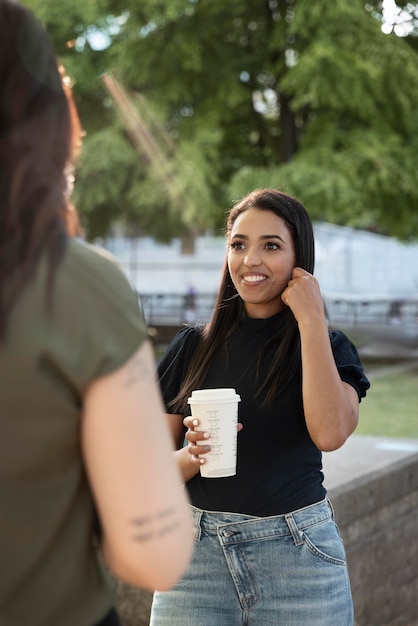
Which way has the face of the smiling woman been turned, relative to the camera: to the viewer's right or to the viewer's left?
to the viewer's left

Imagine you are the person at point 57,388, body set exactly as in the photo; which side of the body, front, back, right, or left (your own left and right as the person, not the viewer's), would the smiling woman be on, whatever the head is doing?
front

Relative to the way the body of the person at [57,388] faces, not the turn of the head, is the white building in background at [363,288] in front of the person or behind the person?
in front

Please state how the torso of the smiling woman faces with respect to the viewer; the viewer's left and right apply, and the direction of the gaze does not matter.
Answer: facing the viewer and to the left of the viewer

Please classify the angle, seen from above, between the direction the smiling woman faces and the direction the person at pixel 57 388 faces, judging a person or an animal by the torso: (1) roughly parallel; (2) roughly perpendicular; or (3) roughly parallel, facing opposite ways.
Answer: roughly parallel, facing opposite ways

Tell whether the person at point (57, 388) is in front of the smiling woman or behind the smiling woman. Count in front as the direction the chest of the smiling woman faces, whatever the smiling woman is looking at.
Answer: in front

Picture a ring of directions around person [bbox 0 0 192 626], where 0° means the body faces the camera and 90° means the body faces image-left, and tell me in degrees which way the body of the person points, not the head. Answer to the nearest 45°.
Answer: approximately 225°

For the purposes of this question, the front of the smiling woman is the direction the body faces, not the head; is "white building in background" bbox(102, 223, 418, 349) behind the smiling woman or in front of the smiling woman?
behind
